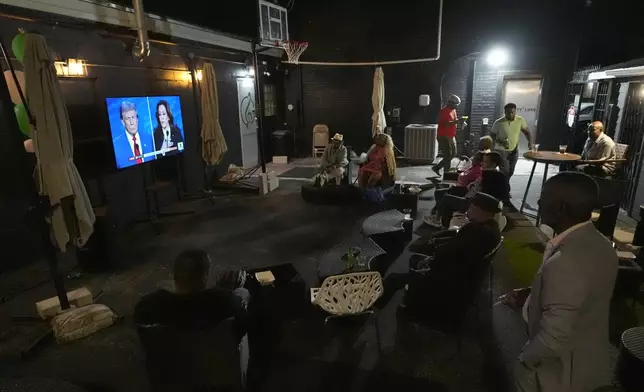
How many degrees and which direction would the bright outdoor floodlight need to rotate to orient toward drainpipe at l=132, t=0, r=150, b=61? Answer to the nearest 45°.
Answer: approximately 45° to its right

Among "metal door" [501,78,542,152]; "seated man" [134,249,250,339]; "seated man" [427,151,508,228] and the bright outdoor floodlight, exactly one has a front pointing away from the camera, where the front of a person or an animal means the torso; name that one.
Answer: "seated man" [134,249,250,339]

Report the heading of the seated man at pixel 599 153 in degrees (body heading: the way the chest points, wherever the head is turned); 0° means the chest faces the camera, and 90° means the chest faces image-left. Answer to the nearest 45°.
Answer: approximately 45°

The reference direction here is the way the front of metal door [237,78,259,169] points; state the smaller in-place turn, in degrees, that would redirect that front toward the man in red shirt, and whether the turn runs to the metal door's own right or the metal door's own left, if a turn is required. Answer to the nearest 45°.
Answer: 0° — it already faces them

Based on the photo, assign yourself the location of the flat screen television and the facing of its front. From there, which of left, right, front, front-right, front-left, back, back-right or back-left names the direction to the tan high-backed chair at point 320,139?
left

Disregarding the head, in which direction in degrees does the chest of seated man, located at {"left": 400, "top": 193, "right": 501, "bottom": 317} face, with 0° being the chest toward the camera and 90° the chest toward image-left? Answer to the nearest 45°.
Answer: approximately 90°

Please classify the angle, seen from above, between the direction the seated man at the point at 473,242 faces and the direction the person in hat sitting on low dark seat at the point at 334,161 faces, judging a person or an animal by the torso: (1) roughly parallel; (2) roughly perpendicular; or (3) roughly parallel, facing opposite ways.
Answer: roughly perpendicular

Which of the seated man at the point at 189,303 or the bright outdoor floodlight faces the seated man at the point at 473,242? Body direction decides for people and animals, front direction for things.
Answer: the bright outdoor floodlight

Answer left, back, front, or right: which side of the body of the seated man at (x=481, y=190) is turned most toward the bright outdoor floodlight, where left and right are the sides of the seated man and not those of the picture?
right

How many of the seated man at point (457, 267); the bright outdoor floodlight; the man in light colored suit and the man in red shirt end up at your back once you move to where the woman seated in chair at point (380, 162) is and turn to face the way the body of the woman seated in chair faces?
2

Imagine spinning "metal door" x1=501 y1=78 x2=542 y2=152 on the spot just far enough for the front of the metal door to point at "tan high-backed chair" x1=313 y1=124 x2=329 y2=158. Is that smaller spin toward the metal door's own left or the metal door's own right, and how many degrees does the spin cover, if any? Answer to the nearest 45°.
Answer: approximately 45° to the metal door's own right
